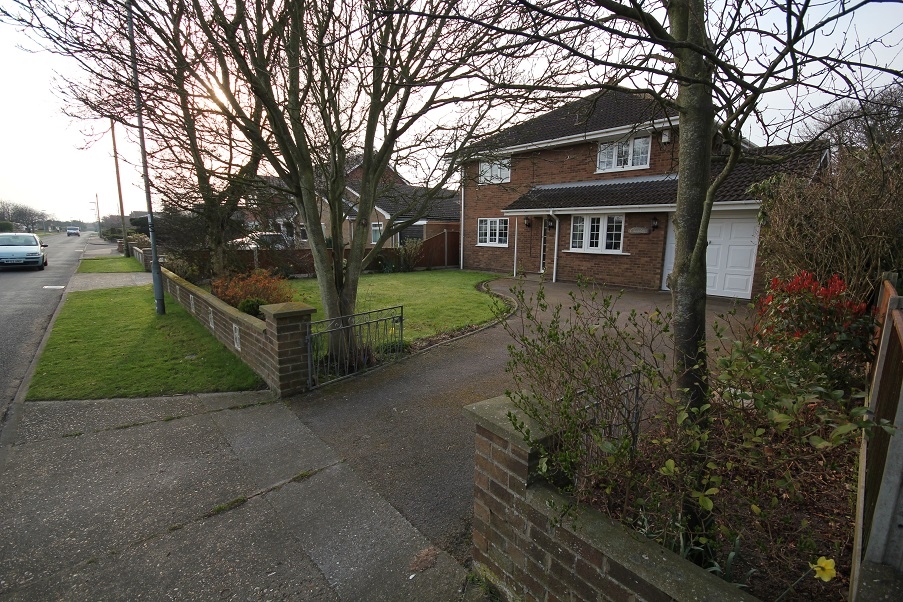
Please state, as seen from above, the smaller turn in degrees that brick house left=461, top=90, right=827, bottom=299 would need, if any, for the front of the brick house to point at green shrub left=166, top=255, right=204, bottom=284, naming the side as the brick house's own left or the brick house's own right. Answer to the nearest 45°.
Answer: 0° — it already faces it

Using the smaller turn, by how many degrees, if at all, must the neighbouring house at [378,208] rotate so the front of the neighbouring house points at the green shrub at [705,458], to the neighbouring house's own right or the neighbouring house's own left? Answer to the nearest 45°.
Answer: approximately 45° to the neighbouring house's own left

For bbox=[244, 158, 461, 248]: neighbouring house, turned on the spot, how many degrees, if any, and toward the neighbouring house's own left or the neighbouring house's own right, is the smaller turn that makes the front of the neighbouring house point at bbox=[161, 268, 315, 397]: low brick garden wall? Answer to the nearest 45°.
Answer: approximately 45° to the neighbouring house's own left

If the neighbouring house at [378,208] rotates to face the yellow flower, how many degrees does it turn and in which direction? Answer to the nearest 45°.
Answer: approximately 45° to its left

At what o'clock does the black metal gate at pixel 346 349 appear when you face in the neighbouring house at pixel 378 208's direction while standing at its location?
The black metal gate is roughly at 11 o'clock from the neighbouring house.

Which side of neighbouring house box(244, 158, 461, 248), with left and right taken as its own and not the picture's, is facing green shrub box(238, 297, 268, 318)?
front

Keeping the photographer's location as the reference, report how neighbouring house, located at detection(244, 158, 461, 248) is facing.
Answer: facing the viewer and to the left of the viewer

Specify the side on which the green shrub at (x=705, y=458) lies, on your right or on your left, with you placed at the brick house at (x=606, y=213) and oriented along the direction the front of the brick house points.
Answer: on your left

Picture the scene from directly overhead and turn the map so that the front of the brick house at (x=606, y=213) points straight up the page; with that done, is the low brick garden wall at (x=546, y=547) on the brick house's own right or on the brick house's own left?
on the brick house's own left

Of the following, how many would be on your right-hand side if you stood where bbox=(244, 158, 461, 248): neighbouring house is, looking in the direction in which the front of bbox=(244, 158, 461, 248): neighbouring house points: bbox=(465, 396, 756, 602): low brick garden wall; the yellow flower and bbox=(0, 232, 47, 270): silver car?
1

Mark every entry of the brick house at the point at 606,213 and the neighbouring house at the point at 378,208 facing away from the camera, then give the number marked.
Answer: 0

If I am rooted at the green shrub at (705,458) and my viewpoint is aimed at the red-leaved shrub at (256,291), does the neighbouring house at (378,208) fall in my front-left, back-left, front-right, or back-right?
front-right

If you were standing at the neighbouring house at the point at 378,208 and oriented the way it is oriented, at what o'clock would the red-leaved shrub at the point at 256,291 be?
The red-leaved shrub is roughly at 1 o'clock from the neighbouring house.

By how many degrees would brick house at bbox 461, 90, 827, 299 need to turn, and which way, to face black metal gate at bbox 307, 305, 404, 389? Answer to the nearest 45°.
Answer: approximately 45° to its left
